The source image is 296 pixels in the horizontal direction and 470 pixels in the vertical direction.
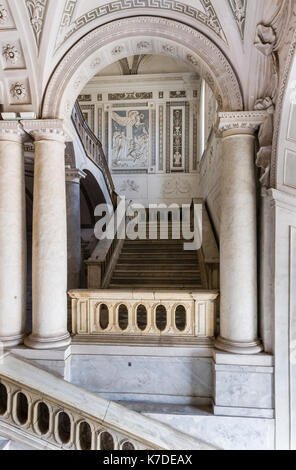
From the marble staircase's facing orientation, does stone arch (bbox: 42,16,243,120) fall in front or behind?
in front

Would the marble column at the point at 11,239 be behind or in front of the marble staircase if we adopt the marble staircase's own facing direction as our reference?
in front

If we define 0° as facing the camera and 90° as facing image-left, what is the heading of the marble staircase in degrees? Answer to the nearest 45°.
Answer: approximately 0°

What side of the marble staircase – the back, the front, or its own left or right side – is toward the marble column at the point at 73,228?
right

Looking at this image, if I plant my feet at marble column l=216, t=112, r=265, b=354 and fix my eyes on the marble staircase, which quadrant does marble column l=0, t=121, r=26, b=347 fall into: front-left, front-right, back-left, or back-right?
front-left

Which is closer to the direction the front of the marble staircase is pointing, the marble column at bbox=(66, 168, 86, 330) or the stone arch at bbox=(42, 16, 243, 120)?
the stone arch
